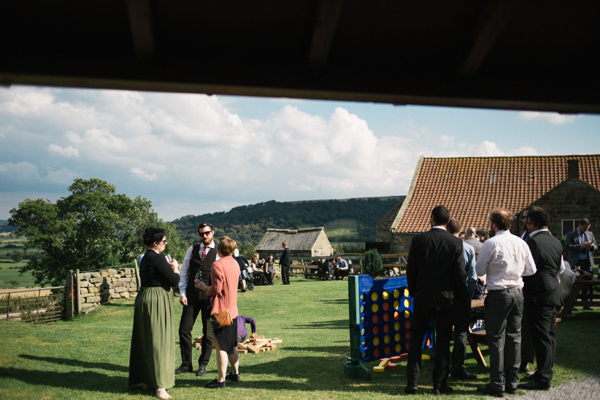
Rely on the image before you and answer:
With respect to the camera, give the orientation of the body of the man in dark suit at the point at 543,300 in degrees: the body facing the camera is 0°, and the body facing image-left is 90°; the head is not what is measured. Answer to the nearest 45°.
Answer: approximately 135°

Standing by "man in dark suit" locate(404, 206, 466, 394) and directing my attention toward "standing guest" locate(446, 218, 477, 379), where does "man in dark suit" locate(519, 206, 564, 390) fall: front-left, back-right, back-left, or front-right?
front-right

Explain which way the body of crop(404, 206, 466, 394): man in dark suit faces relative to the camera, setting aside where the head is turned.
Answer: away from the camera

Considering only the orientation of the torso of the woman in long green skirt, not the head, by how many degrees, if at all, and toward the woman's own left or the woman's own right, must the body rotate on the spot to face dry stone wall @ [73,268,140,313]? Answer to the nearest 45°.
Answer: approximately 90° to the woman's own left

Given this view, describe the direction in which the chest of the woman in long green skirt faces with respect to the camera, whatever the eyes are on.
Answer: to the viewer's right

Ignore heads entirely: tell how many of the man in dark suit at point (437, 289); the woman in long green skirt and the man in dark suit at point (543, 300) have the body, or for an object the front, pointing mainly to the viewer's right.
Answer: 1

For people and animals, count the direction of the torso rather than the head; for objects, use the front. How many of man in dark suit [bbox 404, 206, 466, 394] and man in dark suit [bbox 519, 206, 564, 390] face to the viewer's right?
0

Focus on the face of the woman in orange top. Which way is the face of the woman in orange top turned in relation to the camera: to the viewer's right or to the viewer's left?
to the viewer's left

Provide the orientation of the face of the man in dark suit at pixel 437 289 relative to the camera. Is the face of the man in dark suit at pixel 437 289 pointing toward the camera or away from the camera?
away from the camera

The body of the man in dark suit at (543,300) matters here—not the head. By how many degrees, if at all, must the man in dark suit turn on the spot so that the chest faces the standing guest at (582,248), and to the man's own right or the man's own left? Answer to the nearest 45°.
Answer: approximately 45° to the man's own right

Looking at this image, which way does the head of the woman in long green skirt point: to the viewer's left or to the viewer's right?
to the viewer's right

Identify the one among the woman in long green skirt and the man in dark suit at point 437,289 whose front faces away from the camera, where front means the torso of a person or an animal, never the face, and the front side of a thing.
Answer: the man in dark suit

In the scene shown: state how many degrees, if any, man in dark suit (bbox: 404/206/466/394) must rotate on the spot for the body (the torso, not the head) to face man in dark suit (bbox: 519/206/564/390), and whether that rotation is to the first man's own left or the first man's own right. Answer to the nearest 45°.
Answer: approximately 45° to the first man's own right

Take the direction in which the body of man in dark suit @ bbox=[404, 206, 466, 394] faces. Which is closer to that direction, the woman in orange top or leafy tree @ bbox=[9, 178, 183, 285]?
the leafy tree

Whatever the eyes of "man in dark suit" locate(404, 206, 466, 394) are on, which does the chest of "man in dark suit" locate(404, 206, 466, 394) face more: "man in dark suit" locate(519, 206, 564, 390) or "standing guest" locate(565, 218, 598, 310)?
the standing guest

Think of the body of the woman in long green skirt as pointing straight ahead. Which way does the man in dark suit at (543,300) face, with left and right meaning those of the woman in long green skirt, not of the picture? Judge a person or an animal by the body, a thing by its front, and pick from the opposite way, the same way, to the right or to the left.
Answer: to the left

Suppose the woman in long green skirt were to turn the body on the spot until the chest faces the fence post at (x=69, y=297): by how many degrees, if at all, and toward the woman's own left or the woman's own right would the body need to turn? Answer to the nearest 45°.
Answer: approximately 90° to the woman's own left
